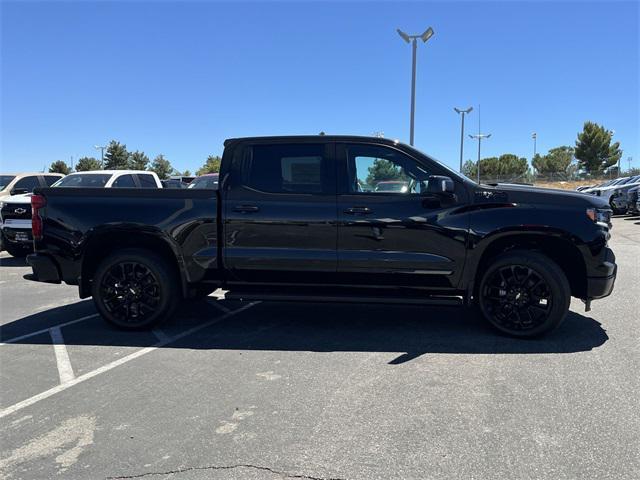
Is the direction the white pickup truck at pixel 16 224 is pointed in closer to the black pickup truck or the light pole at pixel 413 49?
the black pickup truck

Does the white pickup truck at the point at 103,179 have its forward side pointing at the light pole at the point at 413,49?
no

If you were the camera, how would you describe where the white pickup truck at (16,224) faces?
facing the viewer and to the left of the viewer

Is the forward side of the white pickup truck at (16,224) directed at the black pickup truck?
no

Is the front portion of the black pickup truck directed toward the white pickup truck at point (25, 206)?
no

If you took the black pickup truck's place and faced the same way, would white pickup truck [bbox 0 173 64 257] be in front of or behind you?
behind

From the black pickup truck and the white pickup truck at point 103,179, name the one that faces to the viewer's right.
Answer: the black pickup truck

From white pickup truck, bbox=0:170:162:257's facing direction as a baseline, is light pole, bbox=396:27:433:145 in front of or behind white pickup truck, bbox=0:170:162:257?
behind

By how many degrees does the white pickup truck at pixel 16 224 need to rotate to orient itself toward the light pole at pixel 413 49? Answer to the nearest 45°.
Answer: approximately 135° to its left

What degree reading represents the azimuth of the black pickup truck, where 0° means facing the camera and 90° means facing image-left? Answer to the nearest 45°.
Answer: approximately 270°

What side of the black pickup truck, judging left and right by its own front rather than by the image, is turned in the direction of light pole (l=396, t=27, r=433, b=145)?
left
